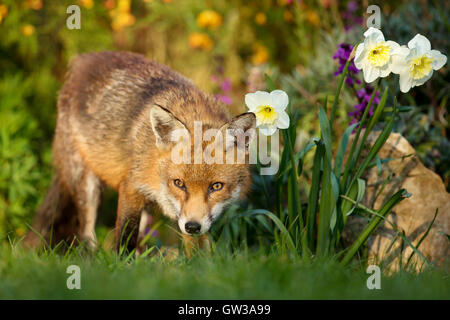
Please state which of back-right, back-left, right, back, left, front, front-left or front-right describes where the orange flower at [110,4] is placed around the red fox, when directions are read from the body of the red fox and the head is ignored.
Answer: back-left

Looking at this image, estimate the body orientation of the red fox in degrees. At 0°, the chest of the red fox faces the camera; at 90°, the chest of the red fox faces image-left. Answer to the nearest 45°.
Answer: approximately 315°

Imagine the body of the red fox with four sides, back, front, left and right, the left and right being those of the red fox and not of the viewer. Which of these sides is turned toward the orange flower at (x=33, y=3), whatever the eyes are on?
back

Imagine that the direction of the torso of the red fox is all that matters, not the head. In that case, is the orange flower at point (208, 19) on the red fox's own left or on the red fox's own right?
on the red fox's own left

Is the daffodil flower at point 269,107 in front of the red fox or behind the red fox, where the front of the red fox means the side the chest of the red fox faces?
in front

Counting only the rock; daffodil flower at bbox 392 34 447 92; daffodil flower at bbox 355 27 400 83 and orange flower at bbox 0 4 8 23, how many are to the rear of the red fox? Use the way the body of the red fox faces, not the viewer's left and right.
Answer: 1

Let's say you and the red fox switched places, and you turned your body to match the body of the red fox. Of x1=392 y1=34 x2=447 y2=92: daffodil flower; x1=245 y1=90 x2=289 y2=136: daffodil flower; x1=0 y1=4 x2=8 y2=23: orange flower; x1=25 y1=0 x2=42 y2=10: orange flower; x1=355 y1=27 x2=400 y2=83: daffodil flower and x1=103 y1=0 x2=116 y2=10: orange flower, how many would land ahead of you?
3

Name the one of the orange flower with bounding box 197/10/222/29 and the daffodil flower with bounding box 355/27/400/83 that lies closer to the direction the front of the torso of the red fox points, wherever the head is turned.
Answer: the daffodil flower

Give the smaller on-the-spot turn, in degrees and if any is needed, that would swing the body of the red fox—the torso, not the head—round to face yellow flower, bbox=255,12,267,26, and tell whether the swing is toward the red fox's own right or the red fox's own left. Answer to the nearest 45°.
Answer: approximately 90° to the red fox's own left

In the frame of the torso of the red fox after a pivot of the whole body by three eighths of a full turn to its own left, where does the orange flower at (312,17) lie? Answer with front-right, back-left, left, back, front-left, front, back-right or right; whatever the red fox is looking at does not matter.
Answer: front-right

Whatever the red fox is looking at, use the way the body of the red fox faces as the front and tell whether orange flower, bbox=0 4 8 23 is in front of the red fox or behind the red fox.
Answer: behind

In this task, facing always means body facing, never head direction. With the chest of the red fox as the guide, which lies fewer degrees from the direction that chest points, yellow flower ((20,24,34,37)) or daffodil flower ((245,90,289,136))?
the daffodil flower
